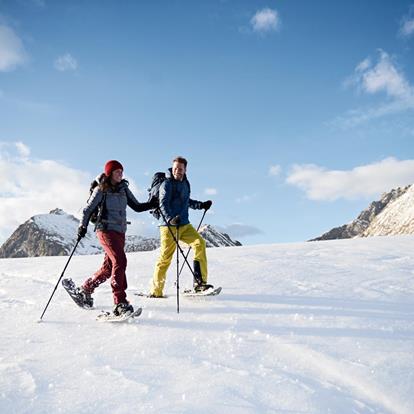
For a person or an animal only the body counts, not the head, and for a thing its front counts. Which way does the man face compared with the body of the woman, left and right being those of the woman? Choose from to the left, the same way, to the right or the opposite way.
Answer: the same way

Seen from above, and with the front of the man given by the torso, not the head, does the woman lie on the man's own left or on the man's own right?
on the man's own right

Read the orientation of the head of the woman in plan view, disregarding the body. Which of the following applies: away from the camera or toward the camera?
toward the camera

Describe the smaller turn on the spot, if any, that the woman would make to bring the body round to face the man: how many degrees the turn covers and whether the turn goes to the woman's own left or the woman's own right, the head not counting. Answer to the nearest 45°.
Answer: approximately 90° to the woman's own left

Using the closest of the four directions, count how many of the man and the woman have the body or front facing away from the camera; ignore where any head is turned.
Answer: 0
